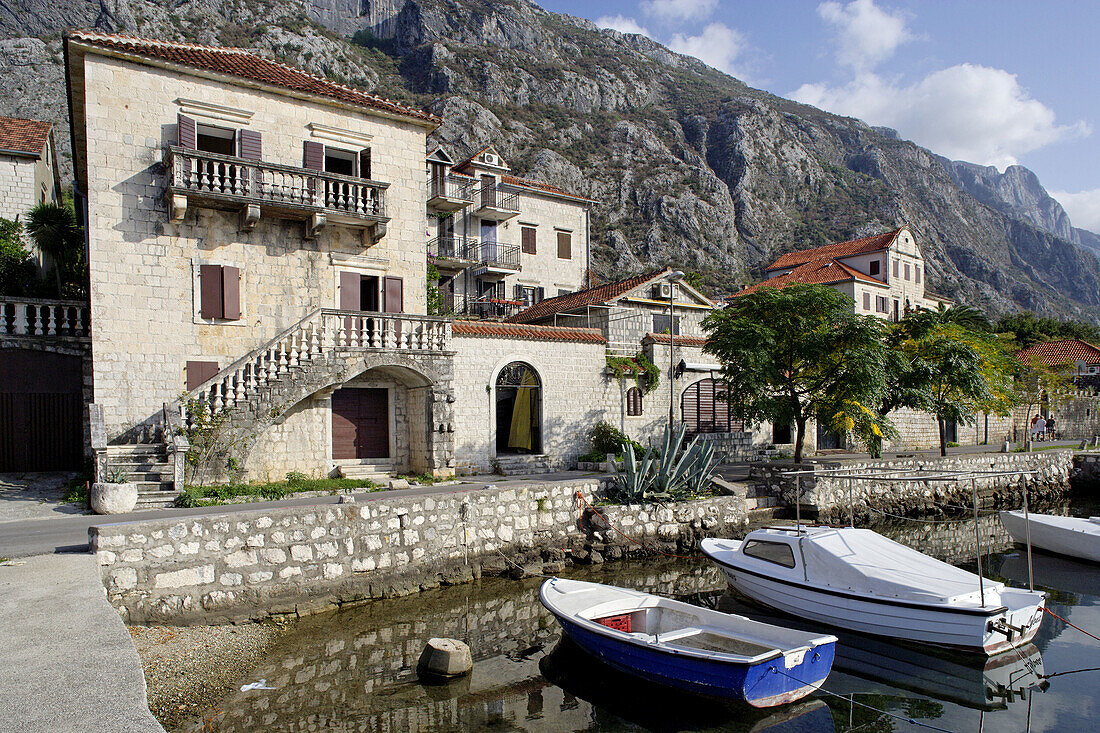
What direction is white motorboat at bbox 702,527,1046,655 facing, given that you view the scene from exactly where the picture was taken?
facing away from the viewer and to the left of the viewer

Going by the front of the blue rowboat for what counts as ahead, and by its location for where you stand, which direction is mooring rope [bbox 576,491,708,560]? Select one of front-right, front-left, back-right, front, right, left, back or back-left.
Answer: front-right

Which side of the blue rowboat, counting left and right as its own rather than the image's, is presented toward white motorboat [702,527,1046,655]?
right

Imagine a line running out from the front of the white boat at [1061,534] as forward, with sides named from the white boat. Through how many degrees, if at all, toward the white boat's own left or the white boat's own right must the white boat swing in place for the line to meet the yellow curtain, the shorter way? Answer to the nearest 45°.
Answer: approximately 45° to the white boat's own left

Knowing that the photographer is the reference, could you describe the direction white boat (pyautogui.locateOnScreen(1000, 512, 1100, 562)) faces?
facing away from the viewer and to the left of the viewer

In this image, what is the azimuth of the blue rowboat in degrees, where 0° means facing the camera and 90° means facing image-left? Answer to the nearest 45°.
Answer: approximately 135°

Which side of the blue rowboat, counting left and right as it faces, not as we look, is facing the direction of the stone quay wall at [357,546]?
front
